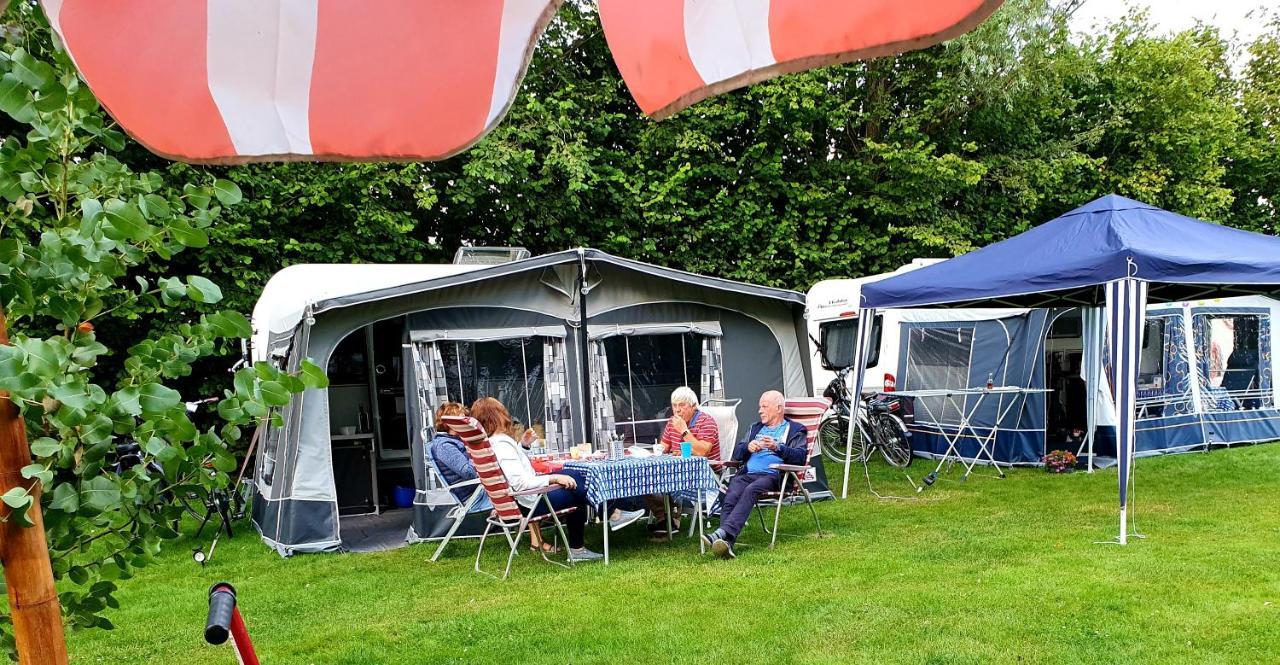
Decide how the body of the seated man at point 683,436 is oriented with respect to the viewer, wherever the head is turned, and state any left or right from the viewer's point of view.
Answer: facing the viewer and to the left of the viewer

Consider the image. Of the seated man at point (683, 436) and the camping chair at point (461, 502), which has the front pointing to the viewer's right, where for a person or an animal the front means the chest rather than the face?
the camping chair

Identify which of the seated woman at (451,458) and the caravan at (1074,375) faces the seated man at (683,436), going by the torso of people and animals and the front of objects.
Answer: the seated woman at (451,458)

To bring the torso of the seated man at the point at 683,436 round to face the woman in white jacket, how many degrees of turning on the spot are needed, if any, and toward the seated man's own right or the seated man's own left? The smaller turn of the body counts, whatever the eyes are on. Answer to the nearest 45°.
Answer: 0° — they already face them

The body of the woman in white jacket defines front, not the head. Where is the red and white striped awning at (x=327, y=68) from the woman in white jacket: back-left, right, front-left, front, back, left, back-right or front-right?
right

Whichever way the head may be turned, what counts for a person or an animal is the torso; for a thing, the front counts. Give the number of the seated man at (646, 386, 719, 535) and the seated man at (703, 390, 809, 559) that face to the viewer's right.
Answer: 0

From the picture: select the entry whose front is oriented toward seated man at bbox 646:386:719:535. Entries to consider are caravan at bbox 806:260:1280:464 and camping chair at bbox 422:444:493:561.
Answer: the camping chair

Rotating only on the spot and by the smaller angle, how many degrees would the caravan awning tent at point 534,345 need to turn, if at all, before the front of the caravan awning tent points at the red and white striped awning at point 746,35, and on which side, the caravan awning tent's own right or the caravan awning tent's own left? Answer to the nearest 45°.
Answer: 0° — it already faces it

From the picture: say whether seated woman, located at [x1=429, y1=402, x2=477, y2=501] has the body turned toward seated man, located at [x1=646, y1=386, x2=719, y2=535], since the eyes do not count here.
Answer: yes

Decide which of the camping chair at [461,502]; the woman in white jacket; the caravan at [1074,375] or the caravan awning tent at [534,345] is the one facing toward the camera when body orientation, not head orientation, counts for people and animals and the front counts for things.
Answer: the caravan awning tent

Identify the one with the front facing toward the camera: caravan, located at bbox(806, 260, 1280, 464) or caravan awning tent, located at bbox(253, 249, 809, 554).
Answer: the caravan awning tent

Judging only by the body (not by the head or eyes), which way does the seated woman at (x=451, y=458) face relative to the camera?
to the viewer's right

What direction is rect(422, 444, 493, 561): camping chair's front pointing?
to the viewer's right

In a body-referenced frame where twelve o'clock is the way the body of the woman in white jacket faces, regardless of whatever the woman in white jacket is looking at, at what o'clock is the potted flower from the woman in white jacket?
The potted flower is roughly at 11 o'clock from the woman in white jacket.

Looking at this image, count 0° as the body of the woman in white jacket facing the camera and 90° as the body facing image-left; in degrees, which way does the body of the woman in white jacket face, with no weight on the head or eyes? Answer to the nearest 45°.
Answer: approximately 270°
